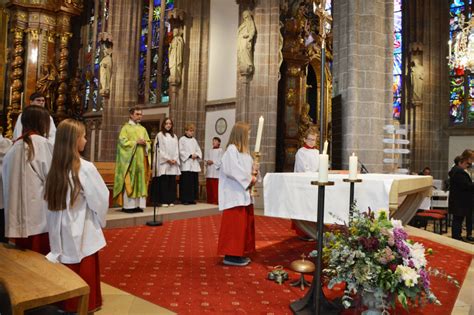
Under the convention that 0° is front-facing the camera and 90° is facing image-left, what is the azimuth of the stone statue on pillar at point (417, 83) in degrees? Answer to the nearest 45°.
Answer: approximately 45°

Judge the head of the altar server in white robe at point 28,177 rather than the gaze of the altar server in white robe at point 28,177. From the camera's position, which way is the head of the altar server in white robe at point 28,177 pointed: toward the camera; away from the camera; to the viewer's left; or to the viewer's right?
away from the camera

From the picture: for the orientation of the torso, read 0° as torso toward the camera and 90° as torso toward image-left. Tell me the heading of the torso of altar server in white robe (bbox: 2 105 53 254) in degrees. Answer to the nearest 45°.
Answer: approximately 225°

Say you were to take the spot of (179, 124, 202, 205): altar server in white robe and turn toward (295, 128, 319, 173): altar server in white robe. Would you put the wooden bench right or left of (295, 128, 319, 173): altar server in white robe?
right

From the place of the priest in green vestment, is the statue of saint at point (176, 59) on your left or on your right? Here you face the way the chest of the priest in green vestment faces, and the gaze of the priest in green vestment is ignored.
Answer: on your left

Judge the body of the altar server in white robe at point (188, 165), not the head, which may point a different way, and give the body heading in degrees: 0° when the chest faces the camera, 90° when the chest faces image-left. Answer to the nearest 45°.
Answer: approximately 315°

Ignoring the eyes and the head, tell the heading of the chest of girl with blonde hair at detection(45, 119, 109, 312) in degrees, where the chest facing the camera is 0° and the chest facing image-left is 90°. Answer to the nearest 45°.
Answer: approximately 225°
